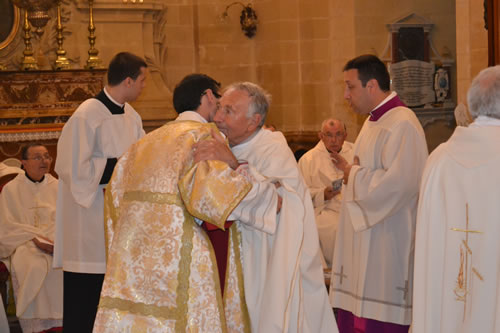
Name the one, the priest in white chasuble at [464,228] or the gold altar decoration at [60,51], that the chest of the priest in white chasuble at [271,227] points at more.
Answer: the gold altar decoration

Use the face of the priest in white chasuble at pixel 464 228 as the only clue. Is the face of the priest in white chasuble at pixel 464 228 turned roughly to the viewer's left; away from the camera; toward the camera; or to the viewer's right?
away from the camera

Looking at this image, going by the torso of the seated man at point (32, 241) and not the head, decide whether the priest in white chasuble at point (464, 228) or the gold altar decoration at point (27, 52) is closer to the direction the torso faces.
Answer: the priest in white chasuble

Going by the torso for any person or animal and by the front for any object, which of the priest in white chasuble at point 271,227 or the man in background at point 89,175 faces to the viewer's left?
the priest in white chasuble

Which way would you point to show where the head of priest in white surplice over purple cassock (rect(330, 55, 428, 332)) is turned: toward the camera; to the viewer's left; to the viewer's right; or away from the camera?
to the viewer's left

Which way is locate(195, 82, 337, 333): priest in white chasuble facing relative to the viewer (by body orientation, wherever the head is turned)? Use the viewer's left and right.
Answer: facing to the left of the viewer

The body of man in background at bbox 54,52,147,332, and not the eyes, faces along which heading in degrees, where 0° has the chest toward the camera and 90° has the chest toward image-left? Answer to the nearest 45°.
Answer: approximately 270°
